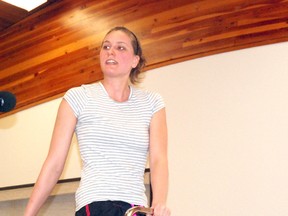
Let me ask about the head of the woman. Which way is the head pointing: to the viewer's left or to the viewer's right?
to the viewer's left

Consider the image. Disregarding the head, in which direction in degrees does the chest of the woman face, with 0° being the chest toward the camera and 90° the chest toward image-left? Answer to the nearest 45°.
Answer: approximately 0°
